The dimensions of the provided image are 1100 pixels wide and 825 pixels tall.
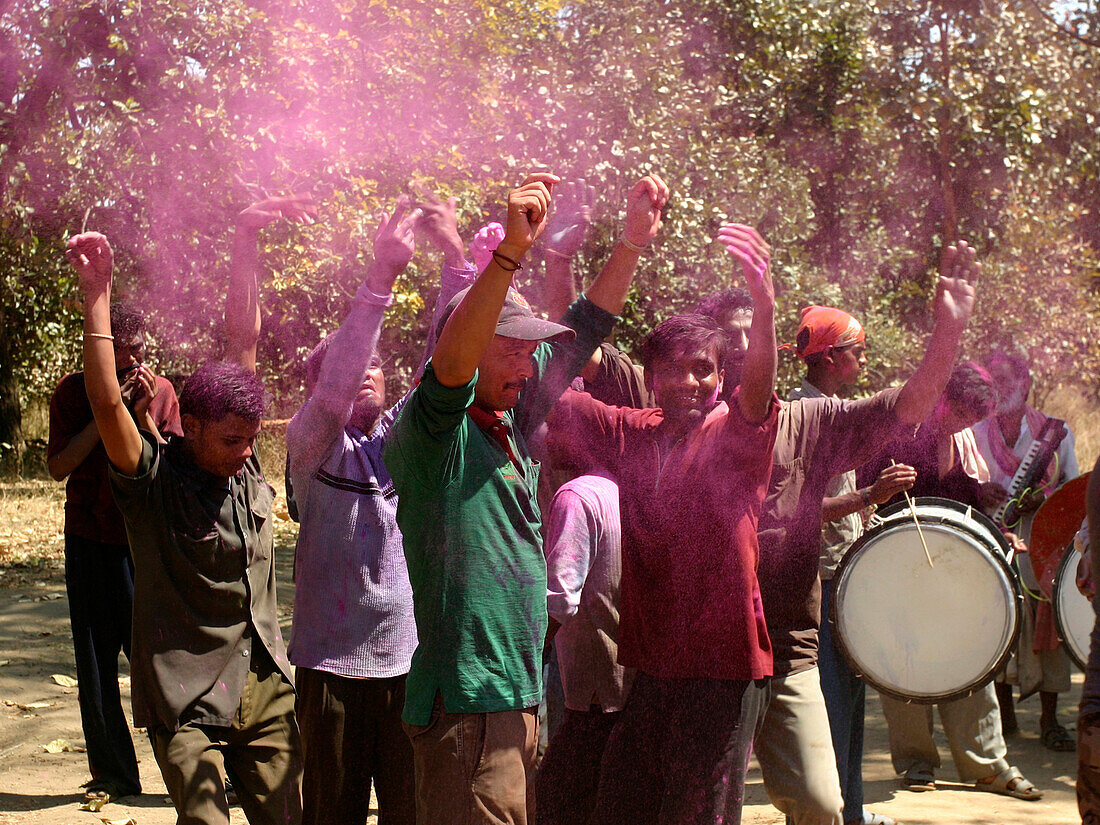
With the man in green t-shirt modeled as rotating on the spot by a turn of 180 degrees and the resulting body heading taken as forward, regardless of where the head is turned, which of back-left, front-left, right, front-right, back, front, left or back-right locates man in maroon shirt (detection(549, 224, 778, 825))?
right

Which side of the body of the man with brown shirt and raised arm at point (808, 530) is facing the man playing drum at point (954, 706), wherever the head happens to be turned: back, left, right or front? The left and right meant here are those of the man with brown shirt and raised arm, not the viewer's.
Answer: left

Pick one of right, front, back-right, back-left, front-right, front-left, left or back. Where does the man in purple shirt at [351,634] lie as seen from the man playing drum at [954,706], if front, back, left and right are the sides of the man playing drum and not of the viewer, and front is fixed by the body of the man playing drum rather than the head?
right

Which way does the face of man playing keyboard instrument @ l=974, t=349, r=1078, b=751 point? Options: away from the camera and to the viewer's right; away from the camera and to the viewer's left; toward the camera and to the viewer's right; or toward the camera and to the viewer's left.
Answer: toward the camera and to the viewer's left

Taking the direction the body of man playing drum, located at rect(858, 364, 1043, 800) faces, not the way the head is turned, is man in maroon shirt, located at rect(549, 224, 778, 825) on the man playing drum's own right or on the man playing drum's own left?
on the man playing drum's own right

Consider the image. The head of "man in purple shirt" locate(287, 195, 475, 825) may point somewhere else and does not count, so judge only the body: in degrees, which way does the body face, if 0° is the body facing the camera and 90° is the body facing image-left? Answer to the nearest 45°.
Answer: approximately 315°

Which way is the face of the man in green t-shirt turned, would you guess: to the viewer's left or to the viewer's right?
to the viewer's right

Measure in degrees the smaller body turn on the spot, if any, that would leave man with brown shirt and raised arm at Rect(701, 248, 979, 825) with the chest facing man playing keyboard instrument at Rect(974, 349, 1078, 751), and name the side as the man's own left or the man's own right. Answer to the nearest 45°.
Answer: approximately 90° to the man's own left

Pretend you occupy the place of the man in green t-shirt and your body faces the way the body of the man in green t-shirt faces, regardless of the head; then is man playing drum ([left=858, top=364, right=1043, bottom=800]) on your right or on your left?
on your left
